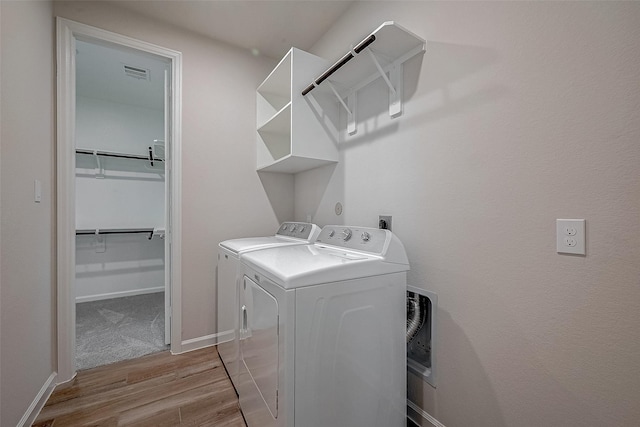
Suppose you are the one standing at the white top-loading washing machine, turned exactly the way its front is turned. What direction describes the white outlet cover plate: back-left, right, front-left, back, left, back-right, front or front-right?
left

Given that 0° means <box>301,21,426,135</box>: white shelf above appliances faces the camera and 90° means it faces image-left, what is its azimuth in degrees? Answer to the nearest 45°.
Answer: approximately 45°

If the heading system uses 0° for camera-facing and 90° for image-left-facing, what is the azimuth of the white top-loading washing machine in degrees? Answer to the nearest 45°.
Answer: approximately 45°

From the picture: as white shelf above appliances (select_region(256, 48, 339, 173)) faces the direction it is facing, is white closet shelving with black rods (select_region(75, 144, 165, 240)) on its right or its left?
on its right

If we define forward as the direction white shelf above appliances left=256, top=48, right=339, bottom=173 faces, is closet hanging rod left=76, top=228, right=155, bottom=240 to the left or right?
on its right

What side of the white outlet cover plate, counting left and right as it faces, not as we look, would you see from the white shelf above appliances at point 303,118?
right

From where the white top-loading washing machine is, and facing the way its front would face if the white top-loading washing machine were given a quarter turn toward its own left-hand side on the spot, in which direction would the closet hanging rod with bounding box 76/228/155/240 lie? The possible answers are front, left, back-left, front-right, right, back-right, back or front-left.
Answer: back

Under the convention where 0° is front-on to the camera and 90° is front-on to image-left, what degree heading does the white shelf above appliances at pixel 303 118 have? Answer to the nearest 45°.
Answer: approximately 45°
